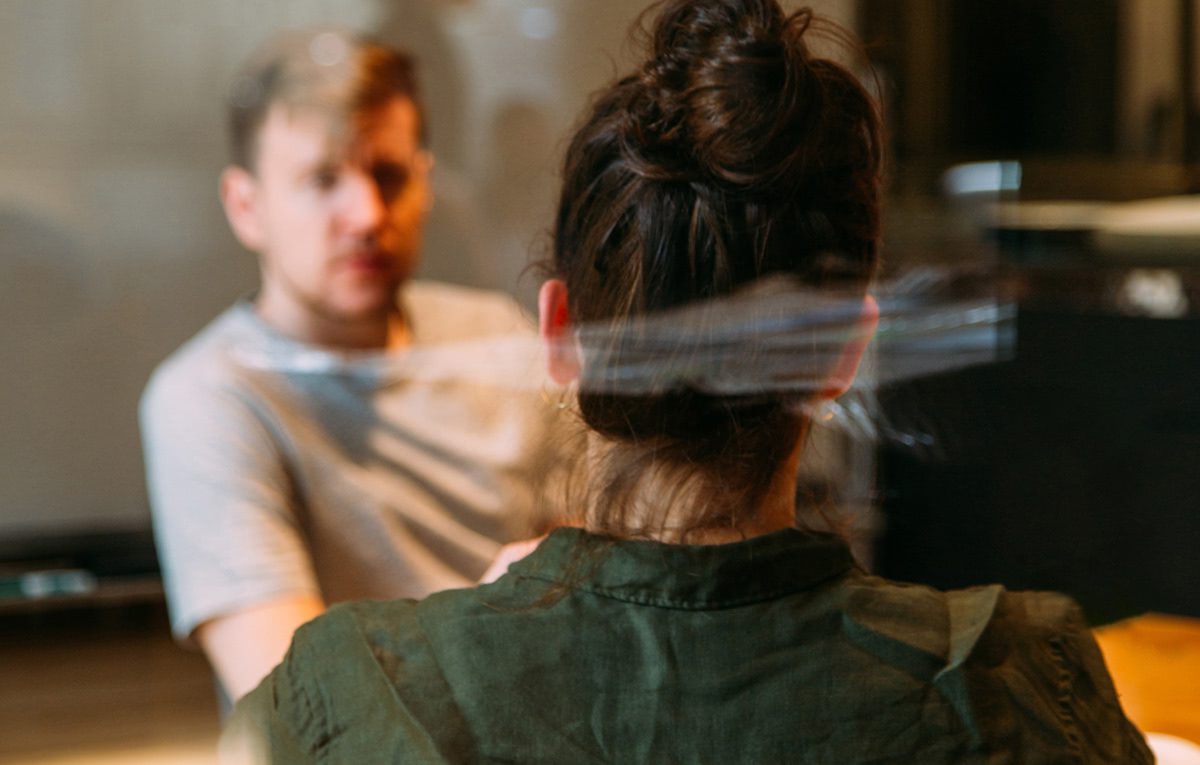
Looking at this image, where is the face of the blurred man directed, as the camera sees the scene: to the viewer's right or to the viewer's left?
to the viewer's right

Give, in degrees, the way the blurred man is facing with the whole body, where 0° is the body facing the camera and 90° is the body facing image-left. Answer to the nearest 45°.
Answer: approximately 315°
